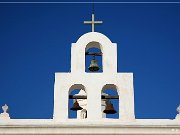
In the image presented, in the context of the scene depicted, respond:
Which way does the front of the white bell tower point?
toward the camera
